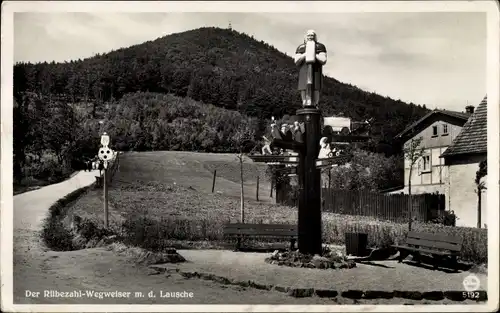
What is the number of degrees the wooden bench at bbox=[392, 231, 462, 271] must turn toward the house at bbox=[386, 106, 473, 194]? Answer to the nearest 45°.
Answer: approximately 135° to its right

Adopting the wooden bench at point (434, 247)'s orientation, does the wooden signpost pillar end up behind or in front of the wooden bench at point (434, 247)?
in front

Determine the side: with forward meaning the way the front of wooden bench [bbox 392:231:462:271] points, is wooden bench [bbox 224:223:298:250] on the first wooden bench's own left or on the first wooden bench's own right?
on the first wooden bench's own right

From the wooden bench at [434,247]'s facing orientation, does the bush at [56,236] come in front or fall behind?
in front

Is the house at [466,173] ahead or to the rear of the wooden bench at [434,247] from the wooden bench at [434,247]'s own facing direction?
to the rear

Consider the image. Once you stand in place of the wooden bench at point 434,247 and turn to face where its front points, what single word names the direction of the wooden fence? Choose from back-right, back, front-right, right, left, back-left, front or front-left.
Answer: back-right

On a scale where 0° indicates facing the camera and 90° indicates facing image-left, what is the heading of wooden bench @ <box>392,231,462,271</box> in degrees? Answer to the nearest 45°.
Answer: approximately 45°

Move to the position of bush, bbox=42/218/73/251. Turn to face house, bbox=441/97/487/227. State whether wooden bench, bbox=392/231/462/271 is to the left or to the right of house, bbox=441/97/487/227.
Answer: right

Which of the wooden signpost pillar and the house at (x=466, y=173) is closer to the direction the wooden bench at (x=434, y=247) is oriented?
the wooden signpost pillar

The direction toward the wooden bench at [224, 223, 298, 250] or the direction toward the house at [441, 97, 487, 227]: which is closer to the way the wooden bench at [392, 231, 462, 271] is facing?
the wooden bench

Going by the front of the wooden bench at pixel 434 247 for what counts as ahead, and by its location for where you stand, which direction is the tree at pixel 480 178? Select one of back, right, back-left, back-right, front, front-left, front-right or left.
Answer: back-right
